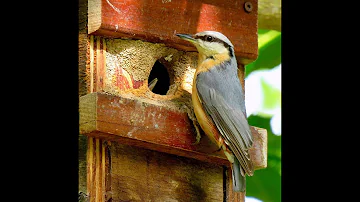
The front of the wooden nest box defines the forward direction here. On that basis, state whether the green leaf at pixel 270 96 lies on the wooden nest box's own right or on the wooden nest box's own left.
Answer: on the wooden nest box's own left

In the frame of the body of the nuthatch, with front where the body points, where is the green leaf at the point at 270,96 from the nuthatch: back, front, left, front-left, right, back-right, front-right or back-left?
right

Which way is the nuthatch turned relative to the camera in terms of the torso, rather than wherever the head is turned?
to the viewer's left

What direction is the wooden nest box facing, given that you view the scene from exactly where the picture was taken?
facing the viewer and to the right of the viewer
